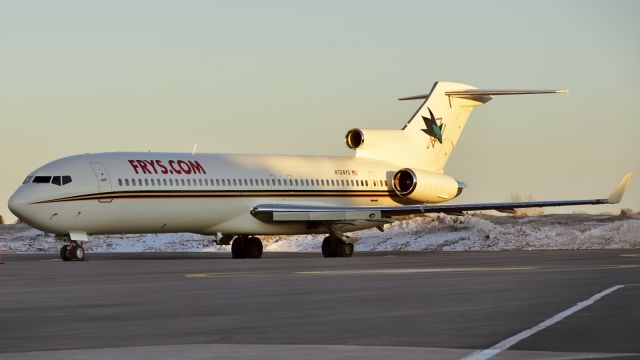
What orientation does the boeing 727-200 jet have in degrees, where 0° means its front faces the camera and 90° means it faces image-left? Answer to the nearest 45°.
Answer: approximately 45°
